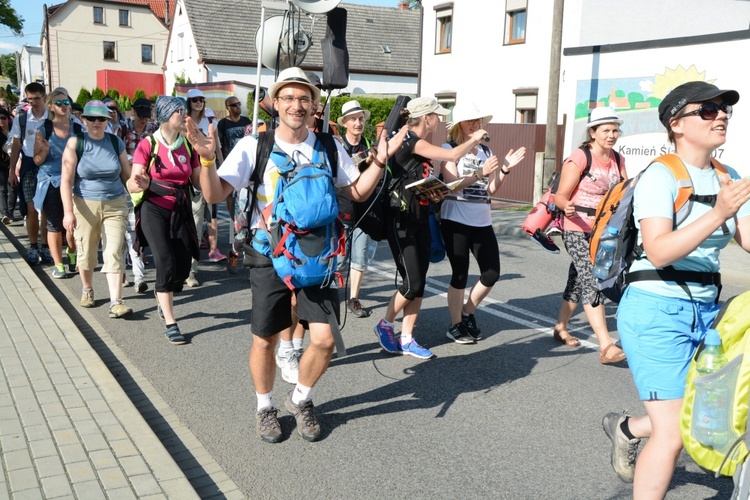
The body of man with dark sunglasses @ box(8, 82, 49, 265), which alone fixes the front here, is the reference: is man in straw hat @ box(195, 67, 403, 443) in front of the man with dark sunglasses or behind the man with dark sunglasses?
in front

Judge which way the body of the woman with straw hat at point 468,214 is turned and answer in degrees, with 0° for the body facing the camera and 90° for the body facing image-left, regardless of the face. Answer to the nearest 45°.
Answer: approximately 315°

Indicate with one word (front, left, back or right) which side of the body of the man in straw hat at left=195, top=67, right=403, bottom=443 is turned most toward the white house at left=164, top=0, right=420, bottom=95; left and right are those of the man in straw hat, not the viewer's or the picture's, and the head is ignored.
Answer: back

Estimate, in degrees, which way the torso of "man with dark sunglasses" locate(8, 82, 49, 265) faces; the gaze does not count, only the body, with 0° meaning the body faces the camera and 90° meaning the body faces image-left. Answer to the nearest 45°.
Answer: approximately 0°

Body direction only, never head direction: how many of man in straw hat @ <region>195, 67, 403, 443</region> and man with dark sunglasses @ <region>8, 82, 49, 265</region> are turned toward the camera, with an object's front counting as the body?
2

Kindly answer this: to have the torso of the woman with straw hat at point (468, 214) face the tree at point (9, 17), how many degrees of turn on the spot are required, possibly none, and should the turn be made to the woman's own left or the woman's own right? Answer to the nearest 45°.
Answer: approximately 180°

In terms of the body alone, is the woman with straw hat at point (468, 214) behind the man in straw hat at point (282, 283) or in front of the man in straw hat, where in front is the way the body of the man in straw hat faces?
behind

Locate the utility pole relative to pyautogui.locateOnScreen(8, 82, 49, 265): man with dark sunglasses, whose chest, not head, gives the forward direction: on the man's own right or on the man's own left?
on the man's own left

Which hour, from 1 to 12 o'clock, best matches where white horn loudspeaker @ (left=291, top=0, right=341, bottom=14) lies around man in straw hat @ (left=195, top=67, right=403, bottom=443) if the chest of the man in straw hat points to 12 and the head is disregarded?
The white horn loudspeaker is roughly at 6 o'clock from the man in straw hat.
